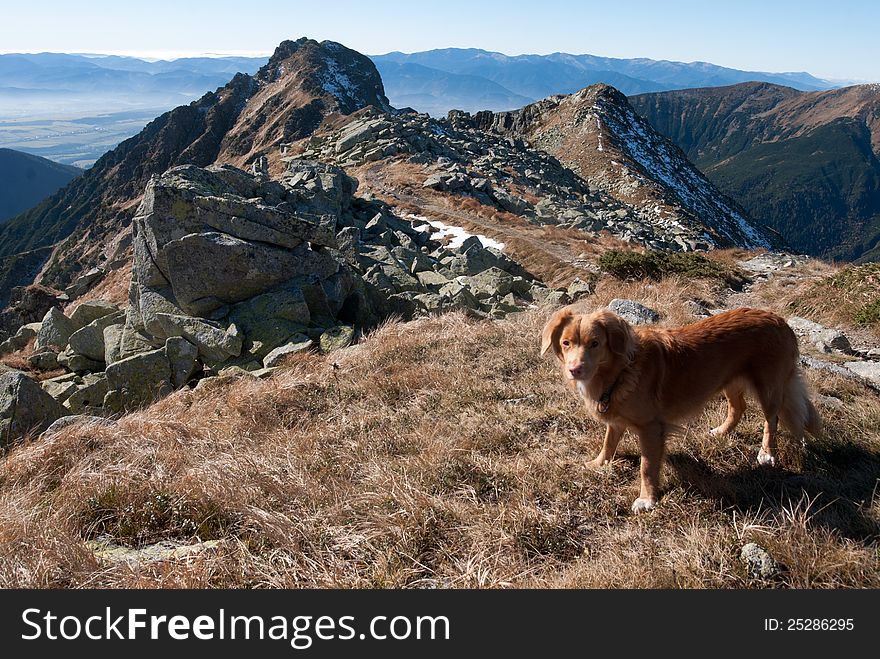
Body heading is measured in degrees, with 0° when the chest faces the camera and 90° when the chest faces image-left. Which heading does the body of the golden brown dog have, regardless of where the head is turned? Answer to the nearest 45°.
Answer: approximately 45°

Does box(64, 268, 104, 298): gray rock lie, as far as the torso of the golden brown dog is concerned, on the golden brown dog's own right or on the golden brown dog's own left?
on the golden brown dog's own right

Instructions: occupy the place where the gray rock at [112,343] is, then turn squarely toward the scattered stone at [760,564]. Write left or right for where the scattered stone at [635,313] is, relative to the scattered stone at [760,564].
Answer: left

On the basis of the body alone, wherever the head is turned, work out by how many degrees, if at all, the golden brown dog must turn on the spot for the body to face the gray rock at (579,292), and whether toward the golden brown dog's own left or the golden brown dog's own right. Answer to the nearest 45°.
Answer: approximately 135° to the golden brown dog's own right
